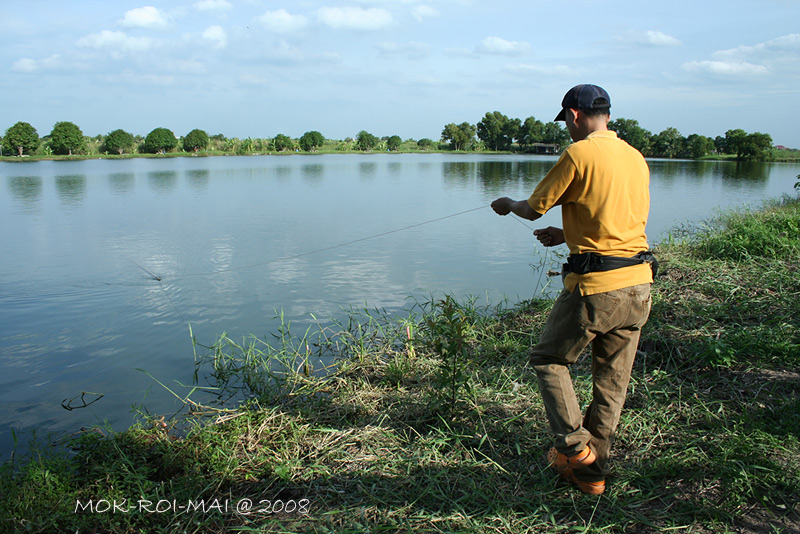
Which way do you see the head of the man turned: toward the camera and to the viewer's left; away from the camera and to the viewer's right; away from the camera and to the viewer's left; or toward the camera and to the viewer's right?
away from the camera and to the viewer's left

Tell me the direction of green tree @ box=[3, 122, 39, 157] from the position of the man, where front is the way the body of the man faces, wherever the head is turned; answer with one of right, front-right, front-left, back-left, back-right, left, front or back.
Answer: front

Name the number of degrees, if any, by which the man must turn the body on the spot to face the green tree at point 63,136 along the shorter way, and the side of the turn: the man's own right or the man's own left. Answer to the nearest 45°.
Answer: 0° — they already face it

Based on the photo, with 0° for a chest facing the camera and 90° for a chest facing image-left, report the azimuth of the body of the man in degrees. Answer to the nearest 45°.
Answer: approximately 135°
